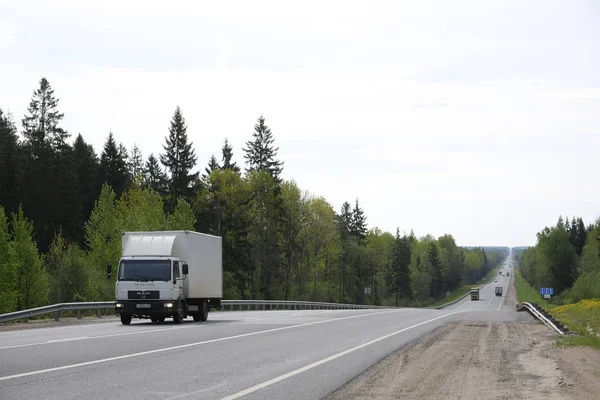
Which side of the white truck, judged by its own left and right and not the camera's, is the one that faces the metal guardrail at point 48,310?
right

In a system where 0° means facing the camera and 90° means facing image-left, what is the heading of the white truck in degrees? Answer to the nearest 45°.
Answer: approximately 45°
